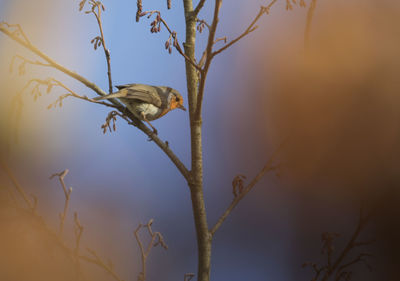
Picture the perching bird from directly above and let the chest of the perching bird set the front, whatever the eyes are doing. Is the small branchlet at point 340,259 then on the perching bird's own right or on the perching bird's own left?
on the perching bird's own right

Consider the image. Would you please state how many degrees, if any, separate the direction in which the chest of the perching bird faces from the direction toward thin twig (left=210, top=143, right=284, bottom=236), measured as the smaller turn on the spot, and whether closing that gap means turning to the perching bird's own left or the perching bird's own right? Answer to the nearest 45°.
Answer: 0° — it already faces it

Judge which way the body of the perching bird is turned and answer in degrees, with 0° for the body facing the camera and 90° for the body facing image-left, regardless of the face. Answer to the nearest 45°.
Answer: approximately 270°
